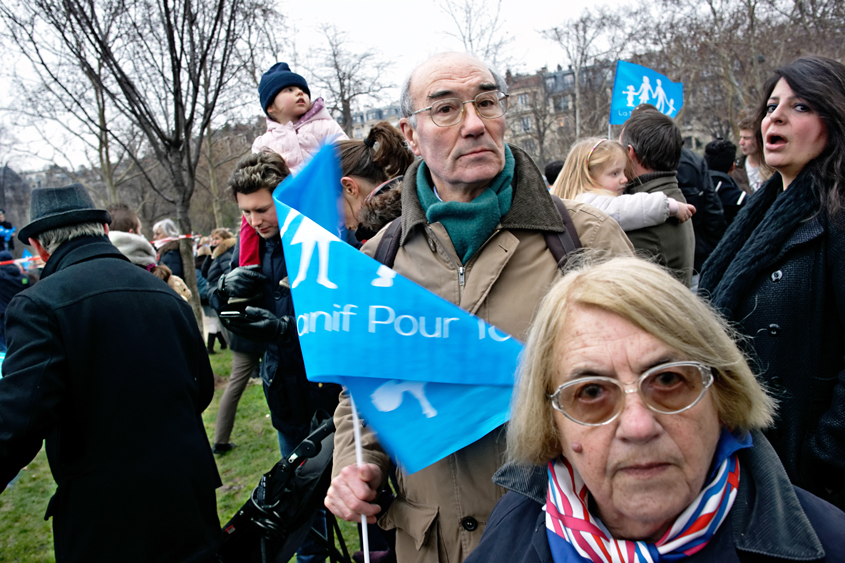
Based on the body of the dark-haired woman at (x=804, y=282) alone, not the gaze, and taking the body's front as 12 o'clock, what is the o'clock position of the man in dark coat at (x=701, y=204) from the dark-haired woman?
The man in dark coat is roughly at 4 o'clock from the dark-haired woman.

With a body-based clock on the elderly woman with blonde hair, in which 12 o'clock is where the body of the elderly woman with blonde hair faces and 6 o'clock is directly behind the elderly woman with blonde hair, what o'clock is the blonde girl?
The blonde girl is roughly at 6 o'clock from the elderly woman with blonde hair.

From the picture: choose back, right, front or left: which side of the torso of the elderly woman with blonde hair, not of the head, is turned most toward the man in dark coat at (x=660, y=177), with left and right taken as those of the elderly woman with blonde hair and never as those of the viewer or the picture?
back

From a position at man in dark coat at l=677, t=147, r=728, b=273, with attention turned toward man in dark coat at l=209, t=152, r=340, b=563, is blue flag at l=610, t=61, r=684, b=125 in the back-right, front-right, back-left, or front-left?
back-right

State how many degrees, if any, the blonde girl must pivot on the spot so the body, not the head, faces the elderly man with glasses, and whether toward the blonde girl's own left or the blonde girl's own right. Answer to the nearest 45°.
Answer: approximately 90° to the blonde girl's own right

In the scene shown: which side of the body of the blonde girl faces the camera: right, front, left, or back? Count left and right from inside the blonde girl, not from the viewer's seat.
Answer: right

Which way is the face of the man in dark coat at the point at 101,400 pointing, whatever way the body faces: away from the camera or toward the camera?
away from the camera

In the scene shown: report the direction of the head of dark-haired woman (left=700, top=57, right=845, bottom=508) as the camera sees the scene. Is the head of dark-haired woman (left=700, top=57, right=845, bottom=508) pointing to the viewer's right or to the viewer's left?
to the viewer's left

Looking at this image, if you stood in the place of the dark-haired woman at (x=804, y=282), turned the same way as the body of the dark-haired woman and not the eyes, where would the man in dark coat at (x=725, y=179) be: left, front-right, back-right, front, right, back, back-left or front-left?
back-right
